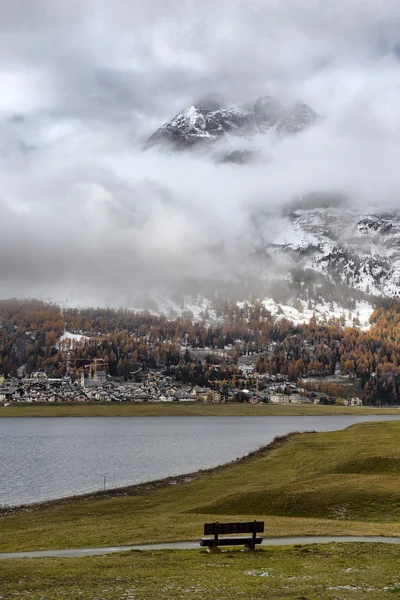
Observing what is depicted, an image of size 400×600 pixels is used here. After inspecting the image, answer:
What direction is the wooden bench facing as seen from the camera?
away from the camera
